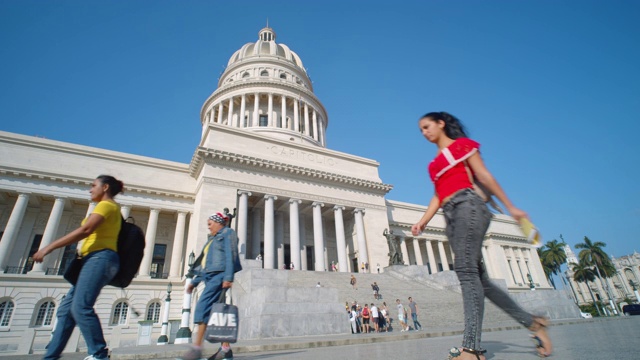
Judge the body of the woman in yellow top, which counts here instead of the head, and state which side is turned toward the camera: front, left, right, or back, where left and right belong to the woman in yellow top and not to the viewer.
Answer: left

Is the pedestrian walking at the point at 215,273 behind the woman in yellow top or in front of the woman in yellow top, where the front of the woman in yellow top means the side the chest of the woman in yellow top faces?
behind

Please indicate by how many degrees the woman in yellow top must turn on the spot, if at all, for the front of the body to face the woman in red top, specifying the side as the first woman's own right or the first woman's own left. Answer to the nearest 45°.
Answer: approximately 135° to the first woman's own left

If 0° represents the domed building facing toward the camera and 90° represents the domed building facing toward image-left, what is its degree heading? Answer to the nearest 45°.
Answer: approximately 315°

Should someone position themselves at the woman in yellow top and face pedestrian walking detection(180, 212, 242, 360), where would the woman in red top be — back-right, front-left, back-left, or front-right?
front-right

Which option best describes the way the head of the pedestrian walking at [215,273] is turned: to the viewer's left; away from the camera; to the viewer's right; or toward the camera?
to the viewer's left

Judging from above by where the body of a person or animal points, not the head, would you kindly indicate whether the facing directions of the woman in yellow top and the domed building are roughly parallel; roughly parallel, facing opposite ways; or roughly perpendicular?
roughly perpendicular

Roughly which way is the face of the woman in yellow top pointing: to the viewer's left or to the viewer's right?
to the viewer's left

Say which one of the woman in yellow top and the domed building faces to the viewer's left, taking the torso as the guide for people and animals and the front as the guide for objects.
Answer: the woman in yellow top

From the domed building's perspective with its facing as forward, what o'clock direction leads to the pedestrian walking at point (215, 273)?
The pedestrian walking is roughly at 1 o'clock from the domed building.

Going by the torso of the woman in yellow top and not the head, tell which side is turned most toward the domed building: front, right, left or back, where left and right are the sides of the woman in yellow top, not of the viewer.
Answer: right

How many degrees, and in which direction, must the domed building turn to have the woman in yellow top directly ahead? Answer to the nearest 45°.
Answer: approximately 45° to its right

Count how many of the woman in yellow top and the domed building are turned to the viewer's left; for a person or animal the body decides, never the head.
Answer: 1

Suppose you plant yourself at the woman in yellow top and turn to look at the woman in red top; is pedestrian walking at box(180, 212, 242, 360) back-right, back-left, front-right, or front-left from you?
front-left
